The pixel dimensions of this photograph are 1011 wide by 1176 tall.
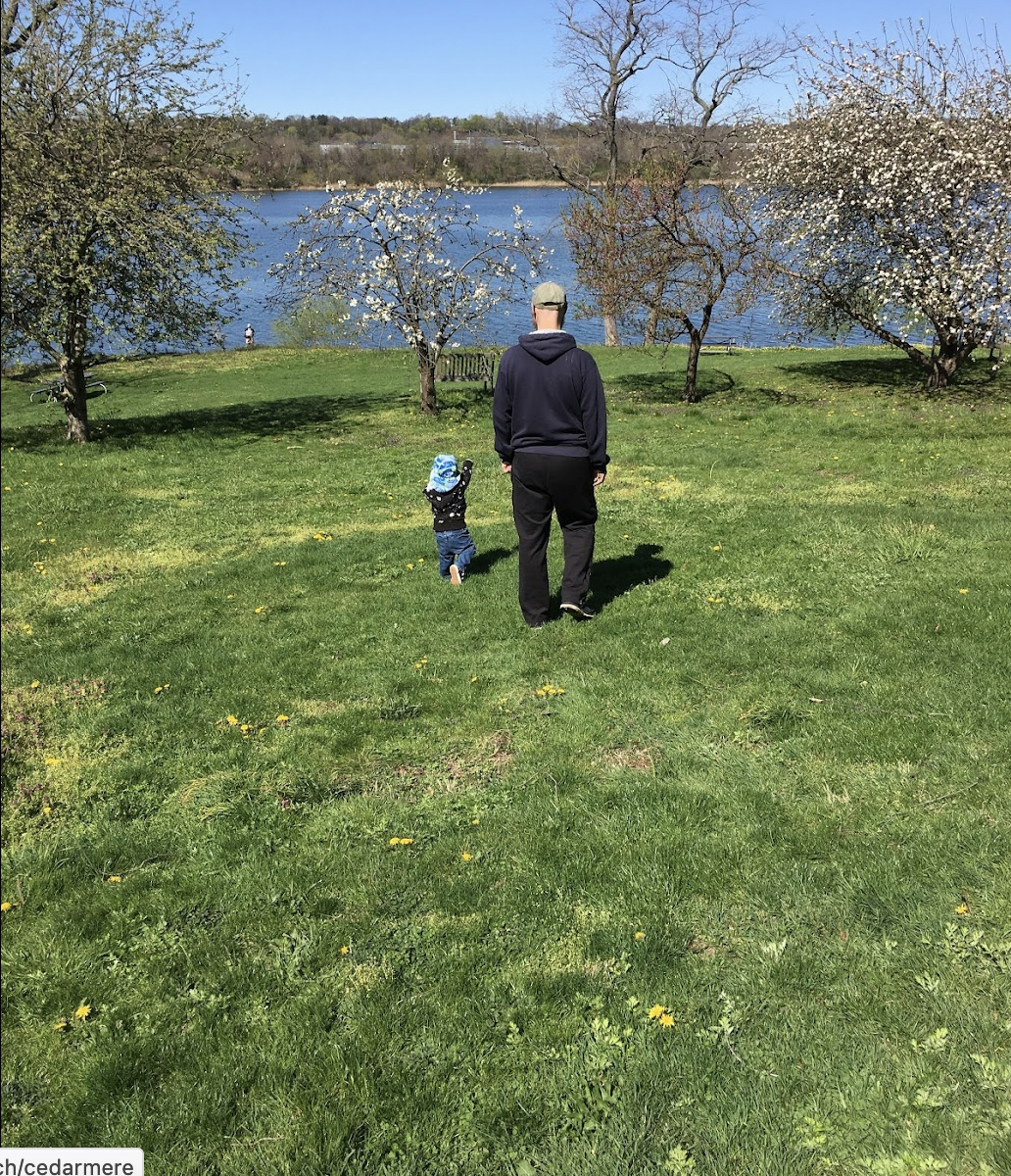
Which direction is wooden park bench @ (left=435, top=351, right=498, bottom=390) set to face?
away from the camera

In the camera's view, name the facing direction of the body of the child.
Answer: away from the camera

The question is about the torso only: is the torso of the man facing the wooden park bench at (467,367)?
yes

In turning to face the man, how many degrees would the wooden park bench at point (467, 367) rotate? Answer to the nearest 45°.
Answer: approximately 180°

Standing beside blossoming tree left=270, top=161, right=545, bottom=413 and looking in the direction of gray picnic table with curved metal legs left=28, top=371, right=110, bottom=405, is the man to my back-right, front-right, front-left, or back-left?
back-left

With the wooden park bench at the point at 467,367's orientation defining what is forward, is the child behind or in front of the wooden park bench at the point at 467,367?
behind

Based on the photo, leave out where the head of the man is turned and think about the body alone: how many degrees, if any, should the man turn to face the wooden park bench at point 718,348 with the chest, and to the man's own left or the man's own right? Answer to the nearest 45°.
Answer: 0° — they already face it

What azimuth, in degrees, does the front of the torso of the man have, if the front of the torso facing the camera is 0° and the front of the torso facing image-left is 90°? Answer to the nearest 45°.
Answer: approximately 180°
